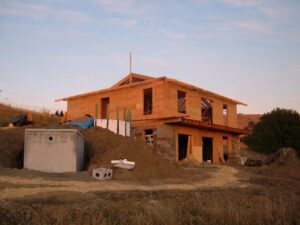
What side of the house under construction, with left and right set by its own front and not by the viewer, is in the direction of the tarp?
right

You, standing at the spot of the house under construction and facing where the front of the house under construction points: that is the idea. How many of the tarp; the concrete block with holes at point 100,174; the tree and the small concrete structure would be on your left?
1

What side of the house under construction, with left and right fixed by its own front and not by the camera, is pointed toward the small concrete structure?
right

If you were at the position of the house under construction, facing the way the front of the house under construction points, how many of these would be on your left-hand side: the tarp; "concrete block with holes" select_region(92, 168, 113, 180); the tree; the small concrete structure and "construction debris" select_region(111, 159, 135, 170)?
1

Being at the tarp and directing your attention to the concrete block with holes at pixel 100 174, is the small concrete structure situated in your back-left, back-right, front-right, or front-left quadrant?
front-right

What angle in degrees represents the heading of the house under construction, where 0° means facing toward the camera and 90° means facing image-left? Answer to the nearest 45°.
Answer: approximately 315°

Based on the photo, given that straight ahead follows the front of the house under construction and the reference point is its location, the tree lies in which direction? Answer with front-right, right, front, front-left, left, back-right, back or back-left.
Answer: left

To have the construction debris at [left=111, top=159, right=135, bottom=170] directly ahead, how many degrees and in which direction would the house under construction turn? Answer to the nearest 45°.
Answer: approximately 45° to its right

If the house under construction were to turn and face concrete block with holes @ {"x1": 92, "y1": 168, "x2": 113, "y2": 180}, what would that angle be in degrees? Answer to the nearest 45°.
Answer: approximately 45° to its right

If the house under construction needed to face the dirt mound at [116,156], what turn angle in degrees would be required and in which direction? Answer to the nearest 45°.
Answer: approximately 45° to its right
